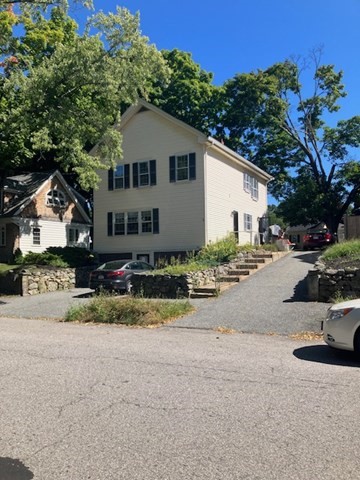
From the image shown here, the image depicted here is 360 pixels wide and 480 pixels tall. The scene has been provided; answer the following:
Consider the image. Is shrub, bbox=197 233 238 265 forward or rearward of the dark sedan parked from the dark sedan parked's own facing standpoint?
forward

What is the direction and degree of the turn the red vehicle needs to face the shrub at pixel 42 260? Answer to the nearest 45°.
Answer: approximately 135° to its left

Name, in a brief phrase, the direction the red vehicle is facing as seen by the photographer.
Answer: facing away from the viewer

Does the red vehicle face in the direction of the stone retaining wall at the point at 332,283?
no

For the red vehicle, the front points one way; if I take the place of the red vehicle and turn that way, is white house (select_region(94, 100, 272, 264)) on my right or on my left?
on my left

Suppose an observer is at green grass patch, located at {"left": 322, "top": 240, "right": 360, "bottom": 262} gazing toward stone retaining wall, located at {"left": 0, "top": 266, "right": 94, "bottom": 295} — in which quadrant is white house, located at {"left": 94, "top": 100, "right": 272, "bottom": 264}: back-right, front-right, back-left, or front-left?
front-right

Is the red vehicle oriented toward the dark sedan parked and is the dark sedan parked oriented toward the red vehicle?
no

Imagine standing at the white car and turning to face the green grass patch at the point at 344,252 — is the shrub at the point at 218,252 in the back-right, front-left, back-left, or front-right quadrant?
front-left

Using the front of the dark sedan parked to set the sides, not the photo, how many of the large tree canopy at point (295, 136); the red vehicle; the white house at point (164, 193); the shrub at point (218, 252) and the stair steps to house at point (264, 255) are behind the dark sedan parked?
0

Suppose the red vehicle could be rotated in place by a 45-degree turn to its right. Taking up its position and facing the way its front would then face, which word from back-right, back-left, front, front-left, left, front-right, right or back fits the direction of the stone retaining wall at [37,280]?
back

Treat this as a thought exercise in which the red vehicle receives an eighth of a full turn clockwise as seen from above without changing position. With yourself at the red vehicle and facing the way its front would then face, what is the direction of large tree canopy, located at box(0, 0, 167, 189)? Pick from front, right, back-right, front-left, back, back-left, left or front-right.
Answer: back

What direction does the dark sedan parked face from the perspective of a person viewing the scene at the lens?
facing away from the viewer and to the right of the viewer

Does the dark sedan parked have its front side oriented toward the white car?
no
